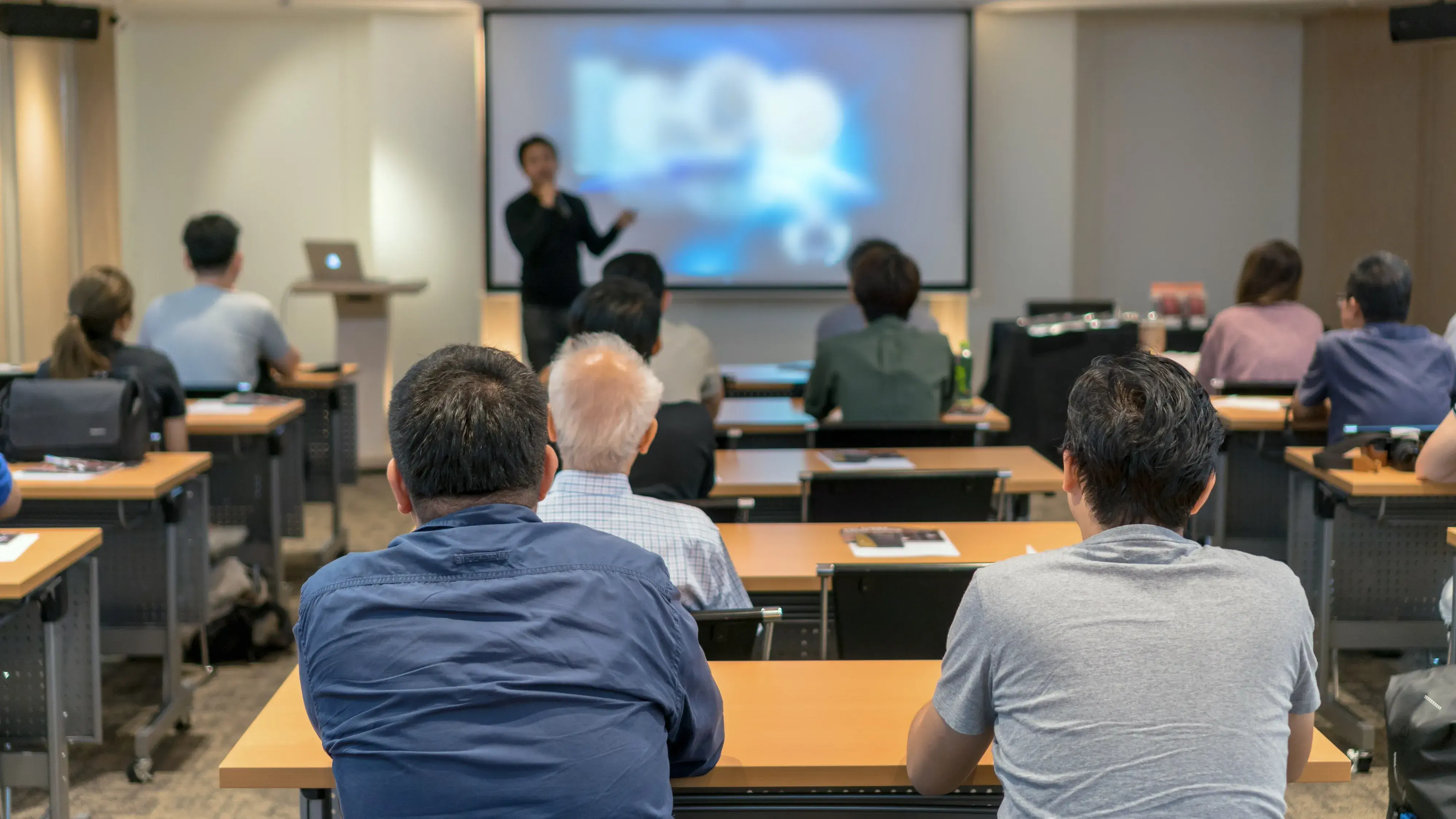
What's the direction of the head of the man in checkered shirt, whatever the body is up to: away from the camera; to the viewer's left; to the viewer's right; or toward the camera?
away from the camera

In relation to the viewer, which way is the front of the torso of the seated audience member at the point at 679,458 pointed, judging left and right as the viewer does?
facing away from the viewer

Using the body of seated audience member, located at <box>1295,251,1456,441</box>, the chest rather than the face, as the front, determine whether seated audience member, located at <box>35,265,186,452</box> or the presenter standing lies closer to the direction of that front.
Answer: the presenter standing

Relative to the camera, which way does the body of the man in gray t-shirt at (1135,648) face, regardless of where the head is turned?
away from the camera

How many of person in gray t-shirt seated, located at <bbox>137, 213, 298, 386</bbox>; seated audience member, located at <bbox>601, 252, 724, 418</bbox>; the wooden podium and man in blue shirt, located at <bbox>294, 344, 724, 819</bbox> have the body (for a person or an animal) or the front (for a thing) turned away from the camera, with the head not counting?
3

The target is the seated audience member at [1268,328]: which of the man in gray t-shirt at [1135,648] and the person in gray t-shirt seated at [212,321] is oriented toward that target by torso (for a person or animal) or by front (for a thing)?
the man in gray t-shirt

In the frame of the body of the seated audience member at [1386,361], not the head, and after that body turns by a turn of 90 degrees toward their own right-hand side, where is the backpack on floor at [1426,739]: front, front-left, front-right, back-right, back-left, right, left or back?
back-right

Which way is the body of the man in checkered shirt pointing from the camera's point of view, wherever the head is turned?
away from the camera

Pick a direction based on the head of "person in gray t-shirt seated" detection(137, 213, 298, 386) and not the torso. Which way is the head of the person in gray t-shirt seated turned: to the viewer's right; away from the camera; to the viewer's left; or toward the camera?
away from the camera

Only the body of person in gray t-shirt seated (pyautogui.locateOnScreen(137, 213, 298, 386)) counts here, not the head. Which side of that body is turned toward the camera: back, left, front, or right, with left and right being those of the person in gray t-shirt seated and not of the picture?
back

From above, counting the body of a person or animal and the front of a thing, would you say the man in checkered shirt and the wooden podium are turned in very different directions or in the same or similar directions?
very different directions

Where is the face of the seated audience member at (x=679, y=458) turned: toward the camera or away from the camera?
away from the camera

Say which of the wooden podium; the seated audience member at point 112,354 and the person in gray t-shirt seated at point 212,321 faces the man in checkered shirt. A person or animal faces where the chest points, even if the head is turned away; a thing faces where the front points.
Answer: the wooden podium

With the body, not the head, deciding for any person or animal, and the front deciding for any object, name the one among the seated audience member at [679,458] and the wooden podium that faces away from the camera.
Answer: the seated audience member
